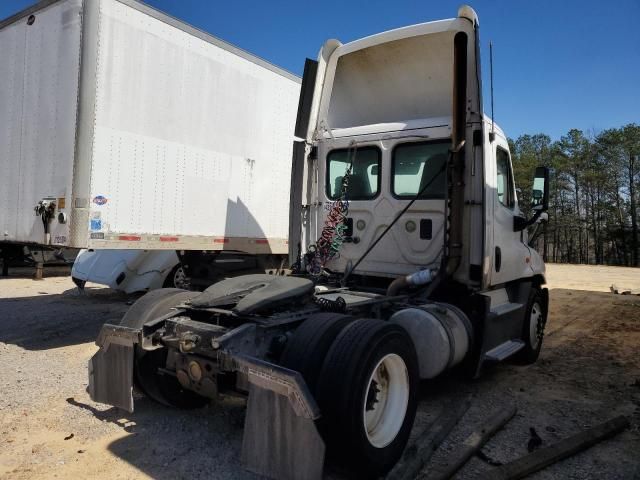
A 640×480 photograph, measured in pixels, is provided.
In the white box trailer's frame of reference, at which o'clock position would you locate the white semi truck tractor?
The white semi truck tractor is roughly at 9 o'clock from the white box trailer.

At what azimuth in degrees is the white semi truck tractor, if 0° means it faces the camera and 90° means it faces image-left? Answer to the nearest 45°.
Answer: approximately 225°

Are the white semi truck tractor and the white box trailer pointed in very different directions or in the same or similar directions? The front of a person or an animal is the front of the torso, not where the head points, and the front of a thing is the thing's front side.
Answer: very different directions
